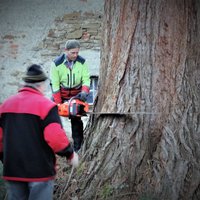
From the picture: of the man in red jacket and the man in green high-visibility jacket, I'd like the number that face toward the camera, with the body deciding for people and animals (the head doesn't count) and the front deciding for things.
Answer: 1

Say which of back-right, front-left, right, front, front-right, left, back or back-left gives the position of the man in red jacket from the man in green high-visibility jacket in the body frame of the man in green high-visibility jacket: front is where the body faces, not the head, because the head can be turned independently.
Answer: front

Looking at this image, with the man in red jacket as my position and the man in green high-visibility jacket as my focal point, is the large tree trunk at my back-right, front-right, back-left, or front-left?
front-right

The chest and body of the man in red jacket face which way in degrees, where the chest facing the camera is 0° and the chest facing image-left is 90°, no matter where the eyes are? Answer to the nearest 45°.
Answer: approximately 225°

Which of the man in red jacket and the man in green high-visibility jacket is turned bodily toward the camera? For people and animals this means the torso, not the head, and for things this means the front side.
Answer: the man in green high-visibility jacket

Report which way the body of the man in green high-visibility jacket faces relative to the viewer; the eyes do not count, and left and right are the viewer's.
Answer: facing the viewer

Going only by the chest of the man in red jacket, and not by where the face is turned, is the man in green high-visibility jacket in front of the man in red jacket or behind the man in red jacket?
in front

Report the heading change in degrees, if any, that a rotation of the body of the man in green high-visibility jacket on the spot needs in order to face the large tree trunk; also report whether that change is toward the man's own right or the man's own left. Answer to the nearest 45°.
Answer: approximately 45° to the man's own left
